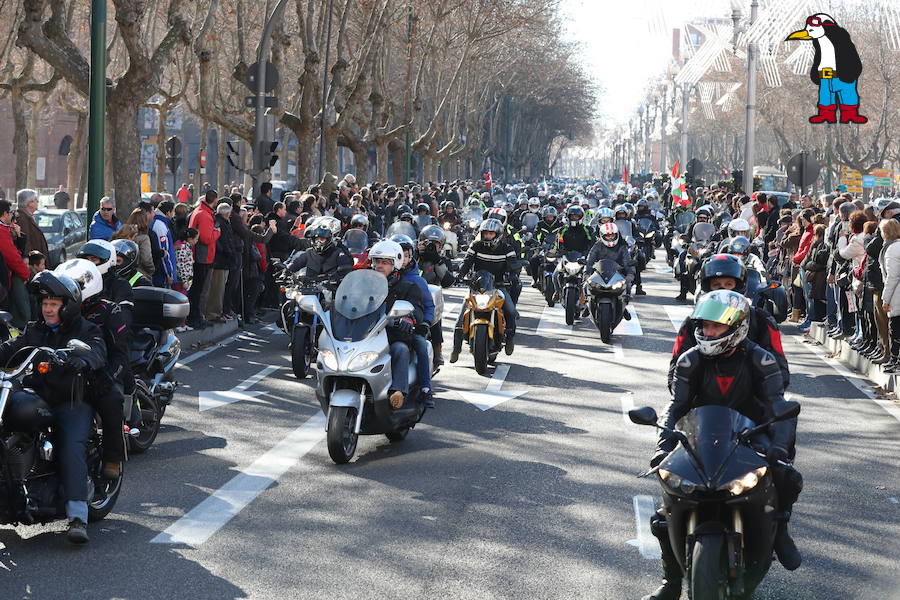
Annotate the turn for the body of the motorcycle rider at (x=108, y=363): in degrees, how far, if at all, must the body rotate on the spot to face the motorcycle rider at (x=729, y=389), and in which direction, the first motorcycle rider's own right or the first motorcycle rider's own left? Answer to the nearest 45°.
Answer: approximately 90° to the first motorcycle rider's own left

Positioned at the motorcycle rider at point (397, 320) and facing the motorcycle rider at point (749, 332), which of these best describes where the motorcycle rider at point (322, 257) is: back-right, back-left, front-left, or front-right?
back-left

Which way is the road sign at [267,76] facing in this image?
away from the camera

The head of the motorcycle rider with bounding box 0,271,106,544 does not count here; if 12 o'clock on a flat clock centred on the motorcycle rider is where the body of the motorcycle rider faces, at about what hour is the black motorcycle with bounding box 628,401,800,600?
The black motorcycle is roughly at 9 o'clock from the motorcycle rider.

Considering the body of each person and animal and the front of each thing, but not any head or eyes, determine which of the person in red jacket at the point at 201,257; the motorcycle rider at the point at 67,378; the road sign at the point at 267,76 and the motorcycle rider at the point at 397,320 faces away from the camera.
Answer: the road sign

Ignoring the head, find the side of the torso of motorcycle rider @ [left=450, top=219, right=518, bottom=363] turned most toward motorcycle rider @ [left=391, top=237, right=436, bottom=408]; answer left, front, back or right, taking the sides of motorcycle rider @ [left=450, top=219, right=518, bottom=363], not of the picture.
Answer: front

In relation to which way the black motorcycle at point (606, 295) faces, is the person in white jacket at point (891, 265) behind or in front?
in front

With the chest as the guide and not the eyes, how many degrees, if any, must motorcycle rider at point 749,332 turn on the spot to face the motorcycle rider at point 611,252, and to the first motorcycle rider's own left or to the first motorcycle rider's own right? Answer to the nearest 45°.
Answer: approximately 180°

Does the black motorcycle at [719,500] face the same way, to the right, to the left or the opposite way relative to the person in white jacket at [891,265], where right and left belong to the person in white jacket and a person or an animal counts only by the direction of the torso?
to the left

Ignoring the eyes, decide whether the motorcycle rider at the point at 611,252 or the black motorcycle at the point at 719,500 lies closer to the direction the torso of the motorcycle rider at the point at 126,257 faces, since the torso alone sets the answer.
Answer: the black motorcycle
